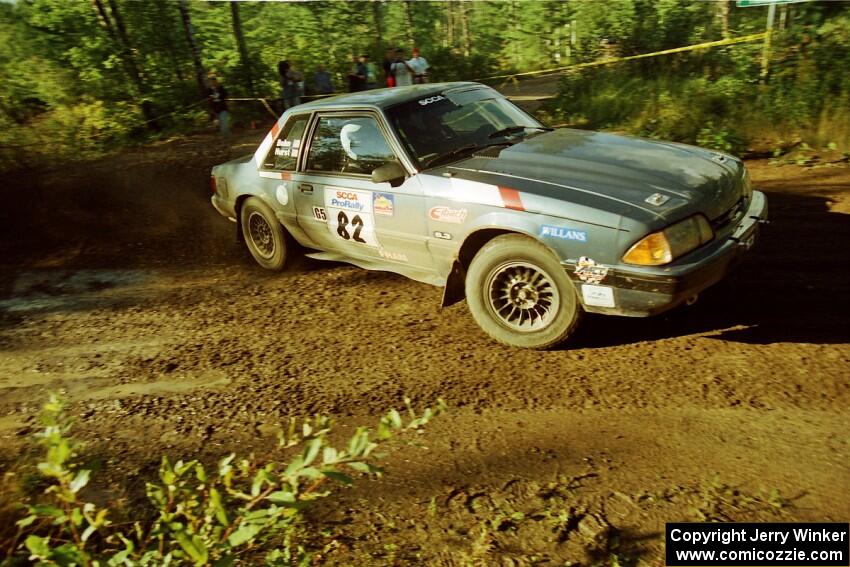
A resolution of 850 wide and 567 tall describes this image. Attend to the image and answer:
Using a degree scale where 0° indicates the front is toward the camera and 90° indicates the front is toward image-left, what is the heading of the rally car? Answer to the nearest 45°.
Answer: approximately 315°

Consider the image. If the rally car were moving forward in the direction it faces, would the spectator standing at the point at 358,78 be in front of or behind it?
behind

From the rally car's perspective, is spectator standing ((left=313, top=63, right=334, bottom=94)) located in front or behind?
behind

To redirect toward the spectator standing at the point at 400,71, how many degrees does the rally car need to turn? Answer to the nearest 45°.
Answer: approximately 135° to its left

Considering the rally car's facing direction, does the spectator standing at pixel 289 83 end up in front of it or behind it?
behind

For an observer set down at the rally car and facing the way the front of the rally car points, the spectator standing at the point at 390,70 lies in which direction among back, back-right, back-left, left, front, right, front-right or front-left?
back-left

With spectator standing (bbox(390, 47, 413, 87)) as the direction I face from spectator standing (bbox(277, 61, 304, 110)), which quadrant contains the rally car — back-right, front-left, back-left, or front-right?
front-right

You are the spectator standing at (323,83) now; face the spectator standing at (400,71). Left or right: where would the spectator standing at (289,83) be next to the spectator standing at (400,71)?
right
